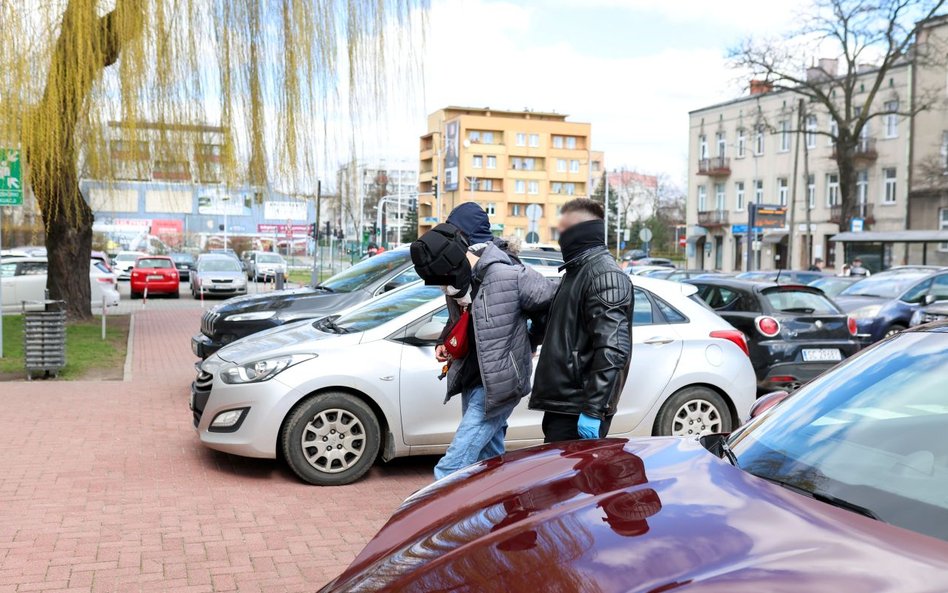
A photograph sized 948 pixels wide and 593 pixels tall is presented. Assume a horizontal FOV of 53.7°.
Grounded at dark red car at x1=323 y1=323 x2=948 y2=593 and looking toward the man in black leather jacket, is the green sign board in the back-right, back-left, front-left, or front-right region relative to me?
front-left

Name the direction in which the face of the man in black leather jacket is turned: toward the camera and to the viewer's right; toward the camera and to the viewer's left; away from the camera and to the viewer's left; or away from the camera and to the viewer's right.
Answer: toward the camera and to the viewer's left

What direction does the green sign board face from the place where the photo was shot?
facing the viewer

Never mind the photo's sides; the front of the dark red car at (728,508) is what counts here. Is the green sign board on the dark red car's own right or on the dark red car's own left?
on the dark red car's own right

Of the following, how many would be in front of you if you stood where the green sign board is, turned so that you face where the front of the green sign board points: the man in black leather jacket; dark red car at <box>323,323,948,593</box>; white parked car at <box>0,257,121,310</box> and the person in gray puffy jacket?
3

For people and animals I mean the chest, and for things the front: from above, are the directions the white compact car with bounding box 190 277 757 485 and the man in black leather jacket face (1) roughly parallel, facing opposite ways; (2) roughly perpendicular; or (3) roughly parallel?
roughly parallel

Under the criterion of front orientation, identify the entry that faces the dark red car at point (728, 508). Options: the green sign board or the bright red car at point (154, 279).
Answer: the green sign board

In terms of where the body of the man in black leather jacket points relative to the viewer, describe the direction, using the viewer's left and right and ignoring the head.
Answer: facing the viewer and to the left of the viewer

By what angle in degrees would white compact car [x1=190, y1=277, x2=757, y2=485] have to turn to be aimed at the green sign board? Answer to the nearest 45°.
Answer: approximately 90° to its right

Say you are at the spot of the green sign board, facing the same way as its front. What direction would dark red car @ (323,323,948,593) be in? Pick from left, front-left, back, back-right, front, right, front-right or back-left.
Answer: front

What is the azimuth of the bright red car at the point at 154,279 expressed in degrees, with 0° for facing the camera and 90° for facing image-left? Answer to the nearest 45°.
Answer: approximately 180°

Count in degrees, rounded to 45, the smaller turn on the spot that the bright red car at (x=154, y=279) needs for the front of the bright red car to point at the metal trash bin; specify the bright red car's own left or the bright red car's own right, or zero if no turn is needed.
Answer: approximately 180°

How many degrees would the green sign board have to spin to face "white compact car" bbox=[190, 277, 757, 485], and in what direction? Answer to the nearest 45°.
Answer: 0° — it already faces it

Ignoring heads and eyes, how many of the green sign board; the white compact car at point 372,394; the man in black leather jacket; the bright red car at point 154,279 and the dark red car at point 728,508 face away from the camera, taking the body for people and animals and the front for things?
1

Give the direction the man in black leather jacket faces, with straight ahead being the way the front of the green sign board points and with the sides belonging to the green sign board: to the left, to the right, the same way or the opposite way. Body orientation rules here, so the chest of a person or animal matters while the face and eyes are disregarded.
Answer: to the right

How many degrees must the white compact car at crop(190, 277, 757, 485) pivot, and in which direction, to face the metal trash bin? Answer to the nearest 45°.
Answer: approximately 90° to its right
